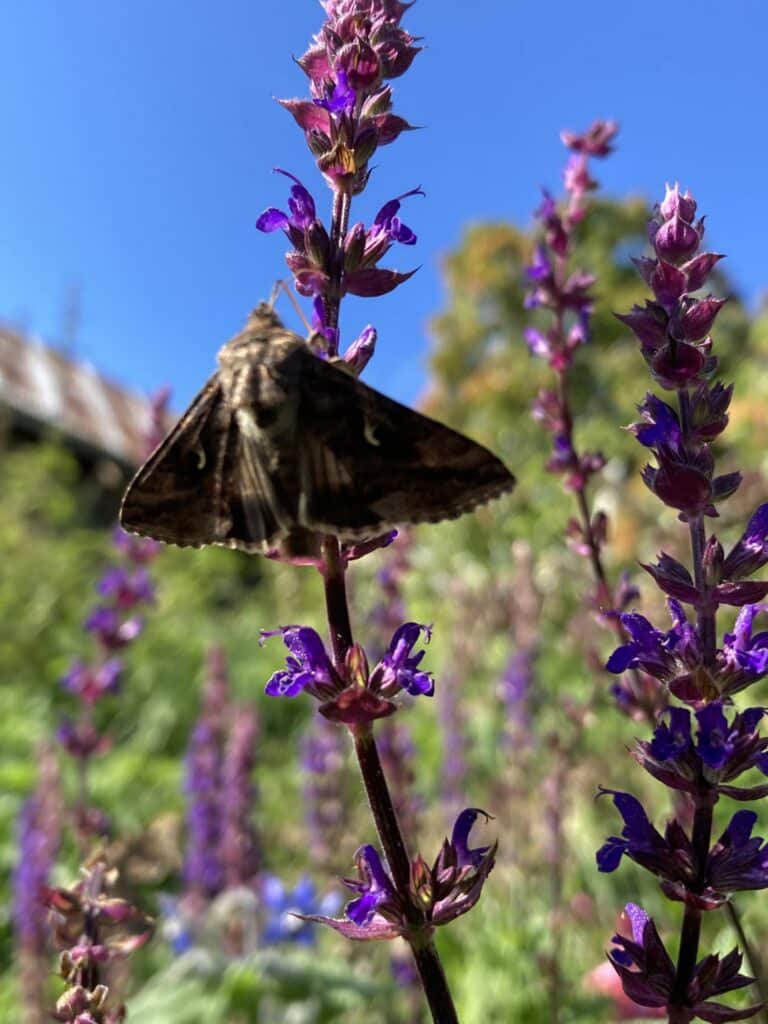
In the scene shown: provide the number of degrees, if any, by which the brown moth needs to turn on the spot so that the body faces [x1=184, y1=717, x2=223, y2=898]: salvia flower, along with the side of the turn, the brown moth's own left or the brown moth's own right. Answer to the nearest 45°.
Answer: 0° — it already faces it

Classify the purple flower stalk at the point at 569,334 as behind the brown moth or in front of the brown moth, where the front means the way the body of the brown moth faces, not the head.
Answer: in front

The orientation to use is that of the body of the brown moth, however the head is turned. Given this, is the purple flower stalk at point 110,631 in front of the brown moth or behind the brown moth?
in front

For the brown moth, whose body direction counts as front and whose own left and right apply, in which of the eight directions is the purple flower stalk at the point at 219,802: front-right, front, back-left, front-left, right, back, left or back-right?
front

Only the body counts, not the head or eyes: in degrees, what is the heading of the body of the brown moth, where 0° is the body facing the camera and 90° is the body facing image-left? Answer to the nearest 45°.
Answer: approximately 180°
